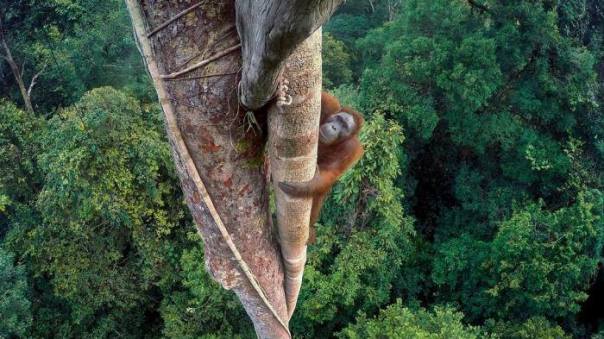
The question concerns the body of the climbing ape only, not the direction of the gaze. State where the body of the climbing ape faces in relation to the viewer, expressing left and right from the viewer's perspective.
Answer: facing the viewer and to the left of the viewer

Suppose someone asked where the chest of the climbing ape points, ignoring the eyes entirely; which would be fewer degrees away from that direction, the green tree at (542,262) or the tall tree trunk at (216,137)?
the tall tree trunk

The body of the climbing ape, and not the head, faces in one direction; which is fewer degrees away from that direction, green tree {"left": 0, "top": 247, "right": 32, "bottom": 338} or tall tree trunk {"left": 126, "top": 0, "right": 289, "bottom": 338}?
the tall tree trunk

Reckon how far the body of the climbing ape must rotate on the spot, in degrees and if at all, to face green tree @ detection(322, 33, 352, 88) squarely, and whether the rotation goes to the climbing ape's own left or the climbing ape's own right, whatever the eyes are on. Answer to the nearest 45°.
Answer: approximately 135° to the climbing ape's own right
